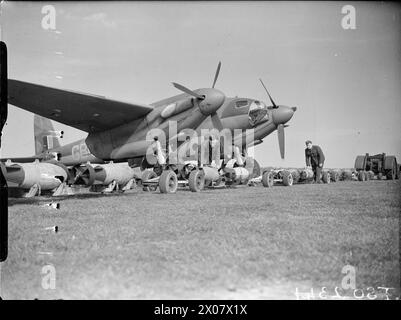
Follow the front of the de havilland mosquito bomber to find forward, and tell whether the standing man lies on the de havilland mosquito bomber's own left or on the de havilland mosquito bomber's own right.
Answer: on the de havilland mosquito bomber's own left

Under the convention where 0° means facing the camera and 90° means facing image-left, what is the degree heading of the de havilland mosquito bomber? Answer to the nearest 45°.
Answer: approximately 315°

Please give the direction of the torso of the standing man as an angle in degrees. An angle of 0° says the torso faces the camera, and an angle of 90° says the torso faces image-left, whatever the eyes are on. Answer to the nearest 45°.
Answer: approximately 45°

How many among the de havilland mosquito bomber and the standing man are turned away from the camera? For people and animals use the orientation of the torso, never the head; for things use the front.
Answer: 0
